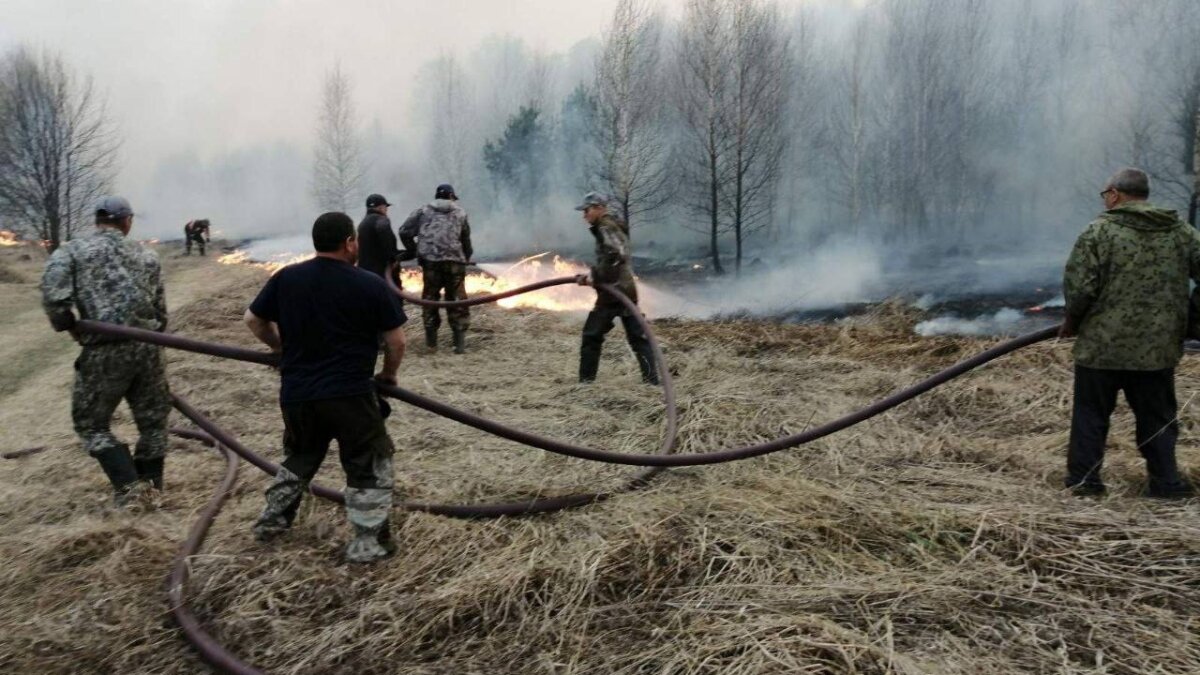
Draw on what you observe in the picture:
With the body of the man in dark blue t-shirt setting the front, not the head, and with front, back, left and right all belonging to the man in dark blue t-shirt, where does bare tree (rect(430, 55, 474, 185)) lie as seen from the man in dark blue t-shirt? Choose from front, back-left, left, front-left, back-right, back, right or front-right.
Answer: front

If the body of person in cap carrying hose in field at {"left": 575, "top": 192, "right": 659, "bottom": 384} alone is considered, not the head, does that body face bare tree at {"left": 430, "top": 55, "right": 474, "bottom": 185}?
no

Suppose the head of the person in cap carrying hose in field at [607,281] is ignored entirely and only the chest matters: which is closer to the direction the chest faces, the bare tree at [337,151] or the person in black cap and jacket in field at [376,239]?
the person in black cap and jacket in field

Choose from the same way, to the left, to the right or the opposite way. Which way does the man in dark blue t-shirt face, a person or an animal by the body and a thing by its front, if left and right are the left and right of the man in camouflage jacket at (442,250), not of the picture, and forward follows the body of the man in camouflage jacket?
the same way

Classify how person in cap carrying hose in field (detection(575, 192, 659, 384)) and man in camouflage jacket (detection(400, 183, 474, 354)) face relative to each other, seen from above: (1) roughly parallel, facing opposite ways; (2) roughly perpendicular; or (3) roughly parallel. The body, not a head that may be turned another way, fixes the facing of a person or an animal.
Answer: roughly perpendicular

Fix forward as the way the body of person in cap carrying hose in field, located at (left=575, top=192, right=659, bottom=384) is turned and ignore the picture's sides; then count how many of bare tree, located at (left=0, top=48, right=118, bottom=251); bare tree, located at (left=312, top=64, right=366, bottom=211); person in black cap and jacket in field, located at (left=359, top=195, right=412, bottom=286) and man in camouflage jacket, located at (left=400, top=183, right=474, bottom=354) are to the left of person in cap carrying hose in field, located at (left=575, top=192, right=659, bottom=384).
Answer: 0

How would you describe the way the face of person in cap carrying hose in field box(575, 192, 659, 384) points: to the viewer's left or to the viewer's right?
to the viewer's left

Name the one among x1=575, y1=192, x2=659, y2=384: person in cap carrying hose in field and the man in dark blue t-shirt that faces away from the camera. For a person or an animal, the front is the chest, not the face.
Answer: the man in dark blue t-shirt

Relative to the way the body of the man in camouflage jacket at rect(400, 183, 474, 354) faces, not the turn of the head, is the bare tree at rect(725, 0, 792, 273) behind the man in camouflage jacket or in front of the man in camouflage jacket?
in front

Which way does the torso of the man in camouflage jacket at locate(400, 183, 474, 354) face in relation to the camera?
away from the camera

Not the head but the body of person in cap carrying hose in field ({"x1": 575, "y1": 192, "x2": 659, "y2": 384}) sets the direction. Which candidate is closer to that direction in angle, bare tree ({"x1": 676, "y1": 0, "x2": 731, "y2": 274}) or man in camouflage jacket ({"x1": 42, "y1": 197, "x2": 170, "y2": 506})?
the man in camouflage jacket

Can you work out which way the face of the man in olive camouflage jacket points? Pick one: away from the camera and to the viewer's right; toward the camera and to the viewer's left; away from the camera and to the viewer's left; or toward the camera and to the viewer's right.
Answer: away from the camera and to the viewer's left

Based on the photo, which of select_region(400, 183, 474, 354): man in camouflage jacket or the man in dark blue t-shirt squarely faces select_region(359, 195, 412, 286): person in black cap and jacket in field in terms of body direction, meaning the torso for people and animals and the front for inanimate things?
the man in dark blue t-shirt

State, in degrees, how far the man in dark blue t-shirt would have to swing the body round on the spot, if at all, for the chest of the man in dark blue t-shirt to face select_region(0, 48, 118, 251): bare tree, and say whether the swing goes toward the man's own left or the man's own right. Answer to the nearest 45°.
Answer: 0° — they already face it

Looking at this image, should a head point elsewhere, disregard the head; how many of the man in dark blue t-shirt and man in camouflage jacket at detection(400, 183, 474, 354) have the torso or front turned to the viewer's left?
0

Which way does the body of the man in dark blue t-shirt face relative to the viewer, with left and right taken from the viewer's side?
facing away from the viewer

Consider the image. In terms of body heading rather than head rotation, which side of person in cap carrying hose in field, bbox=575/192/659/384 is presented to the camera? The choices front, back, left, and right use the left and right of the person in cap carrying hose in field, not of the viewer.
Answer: left

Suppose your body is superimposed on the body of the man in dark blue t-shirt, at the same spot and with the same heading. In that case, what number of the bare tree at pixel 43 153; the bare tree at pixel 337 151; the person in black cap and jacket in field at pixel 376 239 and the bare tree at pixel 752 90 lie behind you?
0

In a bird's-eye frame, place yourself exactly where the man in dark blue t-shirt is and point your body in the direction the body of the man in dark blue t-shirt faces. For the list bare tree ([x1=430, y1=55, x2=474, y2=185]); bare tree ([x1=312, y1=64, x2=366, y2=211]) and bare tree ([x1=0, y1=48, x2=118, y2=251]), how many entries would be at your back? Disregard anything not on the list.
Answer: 0

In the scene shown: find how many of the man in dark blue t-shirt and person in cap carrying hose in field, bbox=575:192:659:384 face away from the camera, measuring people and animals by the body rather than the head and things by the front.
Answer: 1

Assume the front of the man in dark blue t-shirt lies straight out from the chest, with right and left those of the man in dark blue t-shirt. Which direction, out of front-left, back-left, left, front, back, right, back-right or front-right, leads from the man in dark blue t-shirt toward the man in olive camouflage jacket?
right
